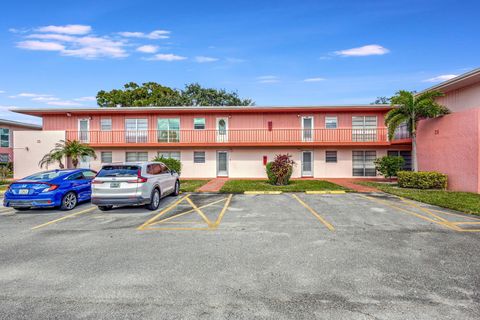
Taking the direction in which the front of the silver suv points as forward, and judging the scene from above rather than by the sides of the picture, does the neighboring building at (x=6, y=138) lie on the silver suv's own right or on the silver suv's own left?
on the silver suv's own left

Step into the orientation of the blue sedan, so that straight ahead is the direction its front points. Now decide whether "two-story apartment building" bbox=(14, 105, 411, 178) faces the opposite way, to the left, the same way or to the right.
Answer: the opposite way

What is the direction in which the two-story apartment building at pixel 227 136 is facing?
toward the camera

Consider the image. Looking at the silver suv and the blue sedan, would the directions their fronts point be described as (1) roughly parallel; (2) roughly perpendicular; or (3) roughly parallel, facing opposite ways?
roughly parallel

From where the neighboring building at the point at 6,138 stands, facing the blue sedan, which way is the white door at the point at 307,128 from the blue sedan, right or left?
left

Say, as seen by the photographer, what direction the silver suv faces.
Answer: facing away from the viewer and to the right of the viewer

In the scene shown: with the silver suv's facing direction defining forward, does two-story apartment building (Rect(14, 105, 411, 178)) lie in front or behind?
in front

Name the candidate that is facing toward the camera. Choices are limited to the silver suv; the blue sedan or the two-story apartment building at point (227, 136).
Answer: the two-story apartment building

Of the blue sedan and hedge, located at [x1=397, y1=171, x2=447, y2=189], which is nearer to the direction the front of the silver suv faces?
the hedge

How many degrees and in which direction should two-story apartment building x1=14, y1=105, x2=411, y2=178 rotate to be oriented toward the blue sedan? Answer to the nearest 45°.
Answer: approximately 45° to its right

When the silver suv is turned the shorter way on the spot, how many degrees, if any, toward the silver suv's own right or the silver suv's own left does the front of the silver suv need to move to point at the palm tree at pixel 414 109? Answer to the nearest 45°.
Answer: approximately 45° to the silver suv's own right

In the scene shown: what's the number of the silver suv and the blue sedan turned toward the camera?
0

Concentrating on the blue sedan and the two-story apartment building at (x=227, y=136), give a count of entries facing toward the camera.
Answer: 1
